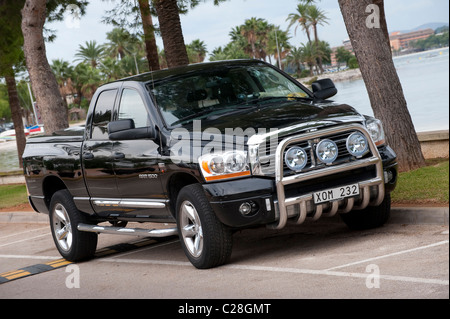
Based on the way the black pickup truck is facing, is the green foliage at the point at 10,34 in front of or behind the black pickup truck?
behind

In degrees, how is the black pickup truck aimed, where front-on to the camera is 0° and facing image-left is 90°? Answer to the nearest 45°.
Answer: approximately 315°
